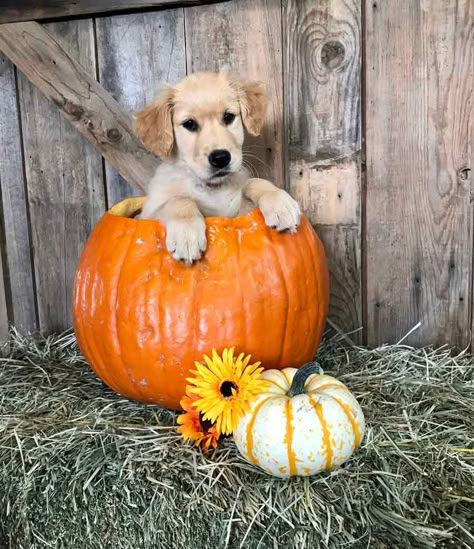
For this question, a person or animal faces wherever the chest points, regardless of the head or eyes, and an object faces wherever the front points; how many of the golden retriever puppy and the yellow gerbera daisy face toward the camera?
2

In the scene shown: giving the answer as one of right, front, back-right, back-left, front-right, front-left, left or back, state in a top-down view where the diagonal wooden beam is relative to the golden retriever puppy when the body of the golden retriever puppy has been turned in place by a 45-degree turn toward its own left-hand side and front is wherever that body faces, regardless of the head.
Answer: back

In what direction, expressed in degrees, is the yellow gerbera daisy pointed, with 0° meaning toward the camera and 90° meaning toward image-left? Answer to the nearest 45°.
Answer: approximately 0°

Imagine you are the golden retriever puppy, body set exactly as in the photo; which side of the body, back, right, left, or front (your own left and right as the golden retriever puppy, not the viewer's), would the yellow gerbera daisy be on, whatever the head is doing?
front

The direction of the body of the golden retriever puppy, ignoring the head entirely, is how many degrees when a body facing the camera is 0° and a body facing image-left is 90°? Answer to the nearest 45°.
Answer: approximately 0°

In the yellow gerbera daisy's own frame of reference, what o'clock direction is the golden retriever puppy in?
The golden retriever puppy is roughly at 6 o'clock from the yellow gerbera daisy.

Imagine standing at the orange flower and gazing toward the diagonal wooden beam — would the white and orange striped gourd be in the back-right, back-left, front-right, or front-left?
back-right

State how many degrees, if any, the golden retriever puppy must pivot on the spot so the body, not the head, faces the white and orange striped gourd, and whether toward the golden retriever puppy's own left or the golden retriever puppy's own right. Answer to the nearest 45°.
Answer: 0° — it already faces it
